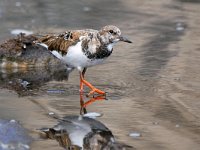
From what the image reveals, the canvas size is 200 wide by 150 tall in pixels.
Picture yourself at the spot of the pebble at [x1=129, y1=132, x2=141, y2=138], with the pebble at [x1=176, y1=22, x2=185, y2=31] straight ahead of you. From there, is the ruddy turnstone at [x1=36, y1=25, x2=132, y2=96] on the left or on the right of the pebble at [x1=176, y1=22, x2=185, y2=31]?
left

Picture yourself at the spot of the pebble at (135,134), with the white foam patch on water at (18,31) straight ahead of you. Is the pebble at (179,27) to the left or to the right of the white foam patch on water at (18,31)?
right

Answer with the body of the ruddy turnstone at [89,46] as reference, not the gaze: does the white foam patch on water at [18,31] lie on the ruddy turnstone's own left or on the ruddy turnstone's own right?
on the ruddy turnstone's own left

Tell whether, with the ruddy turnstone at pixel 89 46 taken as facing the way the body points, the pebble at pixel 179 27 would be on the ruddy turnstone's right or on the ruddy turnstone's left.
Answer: on the ruddy turnstone's left

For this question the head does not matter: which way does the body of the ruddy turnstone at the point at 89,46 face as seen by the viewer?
to the viewer's right

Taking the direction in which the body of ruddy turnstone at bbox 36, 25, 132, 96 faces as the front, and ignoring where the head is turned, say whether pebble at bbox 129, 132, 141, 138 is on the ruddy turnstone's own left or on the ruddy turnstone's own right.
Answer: on the ruddy turnstone's own right
